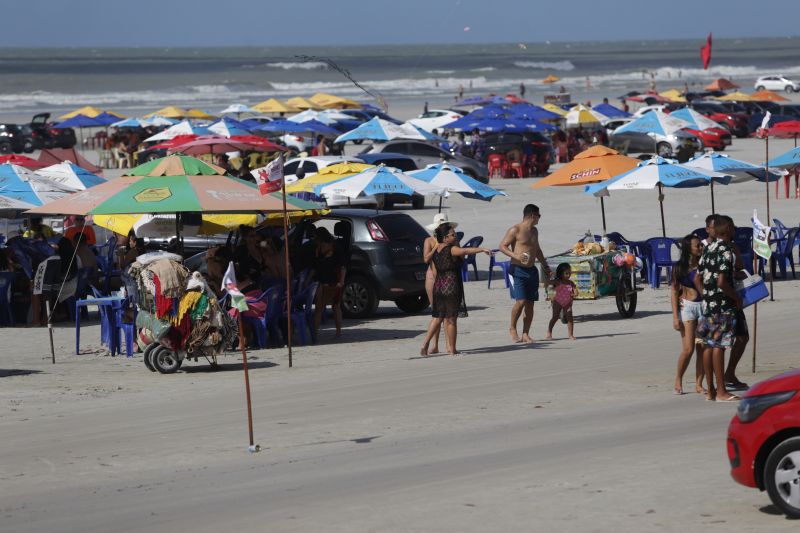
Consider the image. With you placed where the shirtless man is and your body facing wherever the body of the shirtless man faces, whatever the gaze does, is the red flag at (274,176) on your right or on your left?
on your right

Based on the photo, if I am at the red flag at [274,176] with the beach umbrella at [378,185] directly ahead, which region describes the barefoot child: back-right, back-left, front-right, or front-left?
front-right

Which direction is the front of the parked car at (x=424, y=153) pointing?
to the viewer's right

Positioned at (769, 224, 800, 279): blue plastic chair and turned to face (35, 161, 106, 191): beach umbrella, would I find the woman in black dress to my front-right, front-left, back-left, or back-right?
front-left

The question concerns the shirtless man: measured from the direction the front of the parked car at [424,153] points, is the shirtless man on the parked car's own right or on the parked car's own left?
on the parked car's own right

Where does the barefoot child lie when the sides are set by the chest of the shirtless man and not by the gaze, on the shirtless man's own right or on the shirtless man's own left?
on the shirtless man's own left

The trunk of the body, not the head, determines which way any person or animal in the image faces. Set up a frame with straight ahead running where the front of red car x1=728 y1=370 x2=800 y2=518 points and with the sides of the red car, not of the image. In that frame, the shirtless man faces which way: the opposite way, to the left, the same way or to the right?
to the left

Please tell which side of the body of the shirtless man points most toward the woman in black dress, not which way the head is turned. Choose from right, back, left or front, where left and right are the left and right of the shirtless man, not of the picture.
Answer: right

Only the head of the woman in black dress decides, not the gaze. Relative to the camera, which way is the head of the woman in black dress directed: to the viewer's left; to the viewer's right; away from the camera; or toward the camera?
to the viewer's right

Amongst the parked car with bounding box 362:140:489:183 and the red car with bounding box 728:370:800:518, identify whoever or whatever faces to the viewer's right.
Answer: the parked car

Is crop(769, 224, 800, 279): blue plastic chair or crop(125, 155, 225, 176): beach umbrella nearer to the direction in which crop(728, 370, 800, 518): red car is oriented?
the beach umbrella

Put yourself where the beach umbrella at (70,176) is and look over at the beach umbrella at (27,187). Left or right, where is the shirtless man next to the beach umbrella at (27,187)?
left

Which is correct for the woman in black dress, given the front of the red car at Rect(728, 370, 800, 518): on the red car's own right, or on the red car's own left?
on the red car's own right
